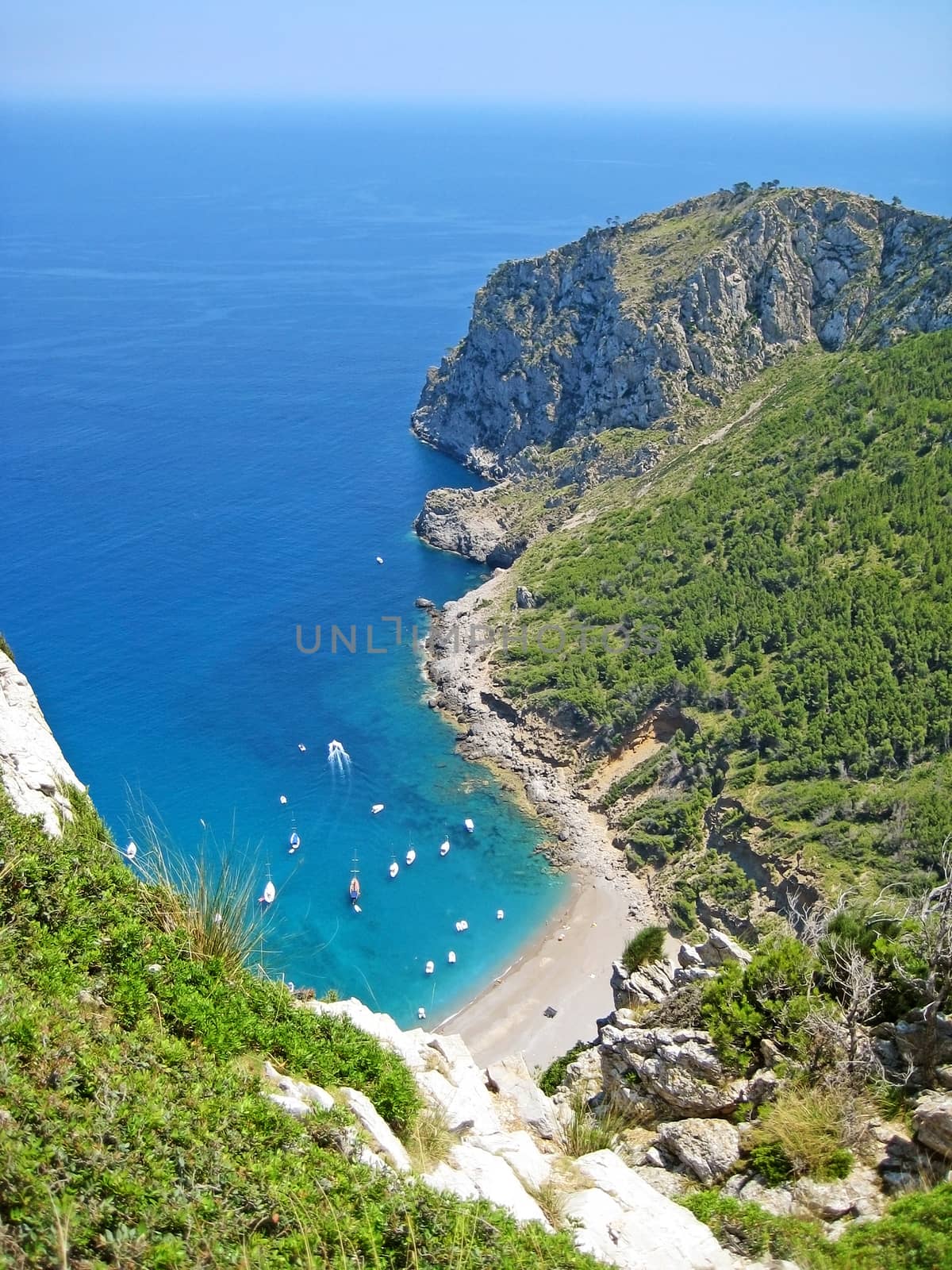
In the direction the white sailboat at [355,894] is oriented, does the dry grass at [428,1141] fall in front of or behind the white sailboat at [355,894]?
behind

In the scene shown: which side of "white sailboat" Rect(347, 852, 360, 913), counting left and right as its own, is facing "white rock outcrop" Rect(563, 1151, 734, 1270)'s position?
back

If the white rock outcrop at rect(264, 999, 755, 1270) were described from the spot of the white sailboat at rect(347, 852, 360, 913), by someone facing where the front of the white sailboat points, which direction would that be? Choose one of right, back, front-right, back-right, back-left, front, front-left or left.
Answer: back

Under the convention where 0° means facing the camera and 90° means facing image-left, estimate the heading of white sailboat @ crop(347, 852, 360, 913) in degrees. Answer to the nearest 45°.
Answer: approximately 180°

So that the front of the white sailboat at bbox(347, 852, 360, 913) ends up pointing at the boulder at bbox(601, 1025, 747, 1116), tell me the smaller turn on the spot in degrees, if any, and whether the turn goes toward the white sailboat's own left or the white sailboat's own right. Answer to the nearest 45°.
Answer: approximately 180°

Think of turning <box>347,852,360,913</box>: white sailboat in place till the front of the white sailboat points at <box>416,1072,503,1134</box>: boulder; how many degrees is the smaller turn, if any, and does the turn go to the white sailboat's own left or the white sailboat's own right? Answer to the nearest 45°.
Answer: approximately 180°

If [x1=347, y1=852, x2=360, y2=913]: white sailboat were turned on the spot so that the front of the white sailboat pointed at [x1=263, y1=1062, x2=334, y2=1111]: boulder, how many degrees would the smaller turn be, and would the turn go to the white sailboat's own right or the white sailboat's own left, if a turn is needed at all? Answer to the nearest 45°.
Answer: approximately 180°
